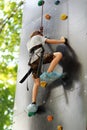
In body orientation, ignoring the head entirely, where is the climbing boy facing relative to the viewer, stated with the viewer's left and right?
facing away from the viewer and to the right of the viewer
